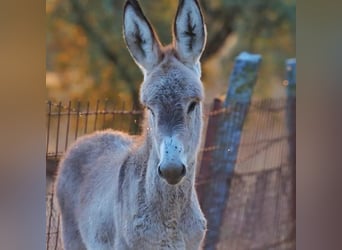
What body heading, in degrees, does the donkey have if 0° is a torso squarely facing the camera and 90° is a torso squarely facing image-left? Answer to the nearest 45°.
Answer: approximately 315°

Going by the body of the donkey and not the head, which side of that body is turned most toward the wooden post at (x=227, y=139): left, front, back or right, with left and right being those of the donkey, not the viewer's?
left
